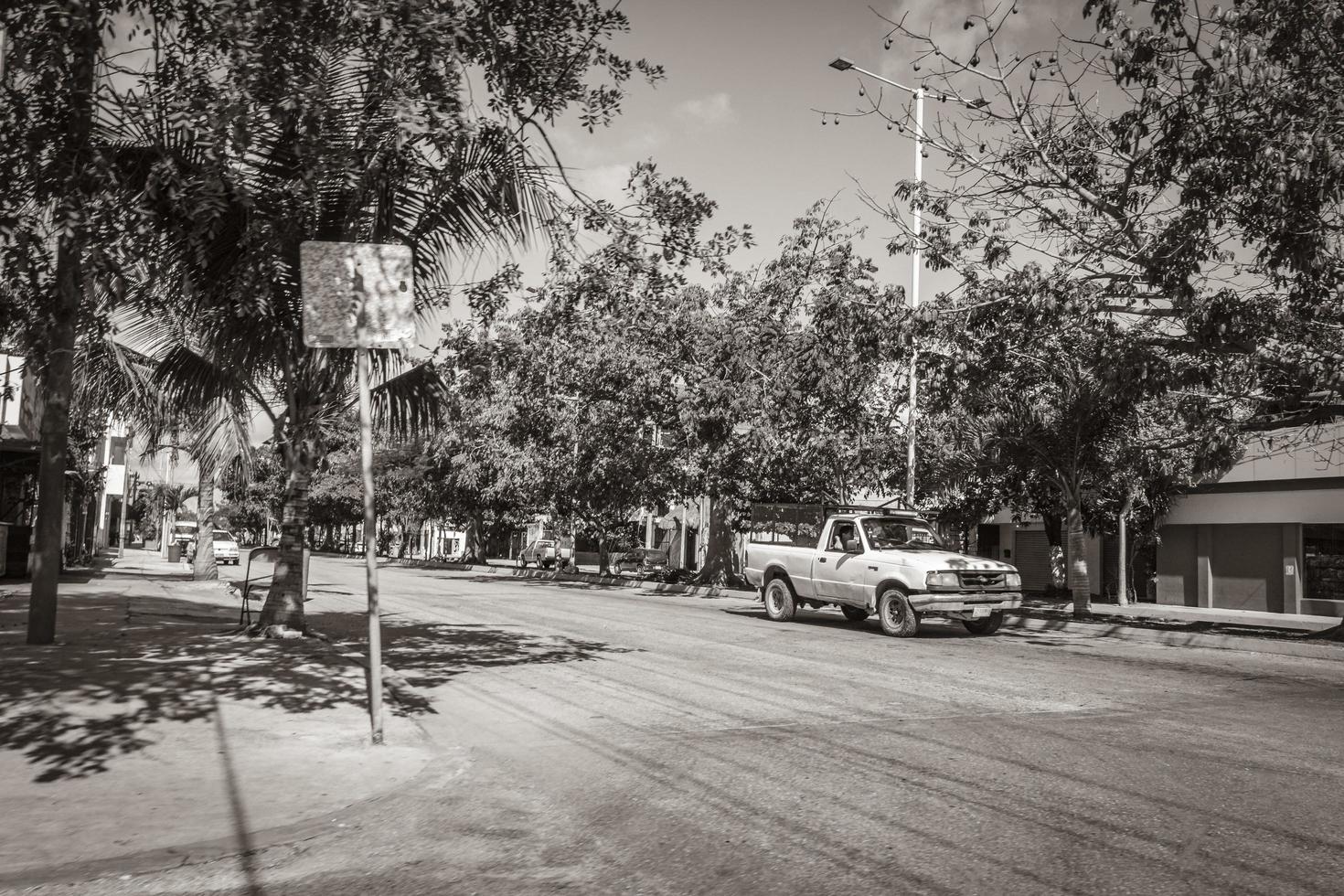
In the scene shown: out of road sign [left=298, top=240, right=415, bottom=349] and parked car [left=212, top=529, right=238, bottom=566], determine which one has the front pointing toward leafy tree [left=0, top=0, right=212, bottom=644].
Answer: the parked car

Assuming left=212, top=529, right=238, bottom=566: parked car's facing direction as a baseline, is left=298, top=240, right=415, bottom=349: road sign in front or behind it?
in front

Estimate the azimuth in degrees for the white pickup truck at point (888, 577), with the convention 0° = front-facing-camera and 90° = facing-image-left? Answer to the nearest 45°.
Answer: approximately 315°

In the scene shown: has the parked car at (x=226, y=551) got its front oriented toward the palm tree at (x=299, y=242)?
yes

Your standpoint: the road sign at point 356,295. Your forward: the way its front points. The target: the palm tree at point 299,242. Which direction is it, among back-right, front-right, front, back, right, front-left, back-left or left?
back

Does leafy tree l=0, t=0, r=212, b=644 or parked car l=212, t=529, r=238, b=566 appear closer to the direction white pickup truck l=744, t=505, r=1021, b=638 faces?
the leafy tree

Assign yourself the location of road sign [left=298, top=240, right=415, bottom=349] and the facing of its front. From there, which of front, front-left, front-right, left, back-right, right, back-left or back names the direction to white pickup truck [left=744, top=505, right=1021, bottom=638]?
front-right

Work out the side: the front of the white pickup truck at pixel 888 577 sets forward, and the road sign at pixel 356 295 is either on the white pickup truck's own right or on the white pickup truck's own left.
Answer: on the white pickup truck's own right

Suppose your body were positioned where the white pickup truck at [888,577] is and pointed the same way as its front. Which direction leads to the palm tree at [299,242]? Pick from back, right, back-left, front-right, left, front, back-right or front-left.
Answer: right

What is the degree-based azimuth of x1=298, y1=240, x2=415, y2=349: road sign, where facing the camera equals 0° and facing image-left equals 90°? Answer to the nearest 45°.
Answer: approximately 180°

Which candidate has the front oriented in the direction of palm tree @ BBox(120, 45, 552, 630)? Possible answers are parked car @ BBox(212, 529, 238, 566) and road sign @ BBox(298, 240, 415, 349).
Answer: the parked car
